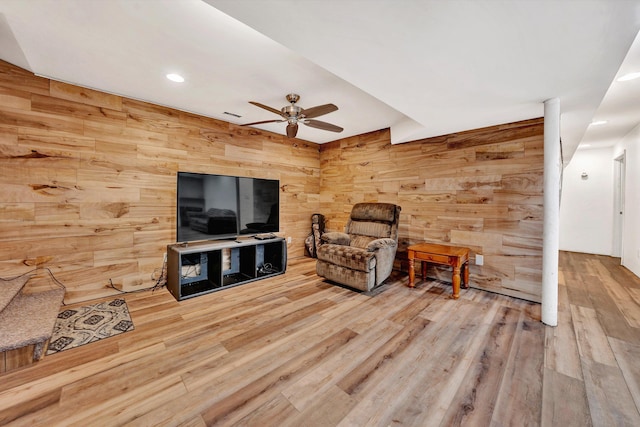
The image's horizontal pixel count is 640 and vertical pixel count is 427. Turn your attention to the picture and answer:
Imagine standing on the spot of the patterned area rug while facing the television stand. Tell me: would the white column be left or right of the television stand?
right

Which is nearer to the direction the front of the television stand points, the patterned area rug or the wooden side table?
the wooden side table

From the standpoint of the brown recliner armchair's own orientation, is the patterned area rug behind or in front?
in front

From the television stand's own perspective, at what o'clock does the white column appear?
The white column is roughly at 12 o'clock from the television stand.

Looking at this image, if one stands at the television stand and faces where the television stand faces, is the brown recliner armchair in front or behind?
in front

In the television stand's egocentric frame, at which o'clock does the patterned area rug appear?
The patterned area rug is roughly at 3 o'clock from the television stand.

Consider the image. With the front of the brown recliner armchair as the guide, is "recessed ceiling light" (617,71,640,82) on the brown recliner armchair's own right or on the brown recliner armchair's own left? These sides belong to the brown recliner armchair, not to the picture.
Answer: on the brown recliner armchair's own left

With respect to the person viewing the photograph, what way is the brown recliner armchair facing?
facing the viewer and to the left of the viewer

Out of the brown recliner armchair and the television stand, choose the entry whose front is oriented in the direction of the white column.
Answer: the television stand

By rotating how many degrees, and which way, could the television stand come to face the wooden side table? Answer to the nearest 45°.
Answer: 0° — it already faces it

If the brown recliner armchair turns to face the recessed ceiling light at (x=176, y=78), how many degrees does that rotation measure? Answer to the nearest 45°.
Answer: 0° — it already faces it

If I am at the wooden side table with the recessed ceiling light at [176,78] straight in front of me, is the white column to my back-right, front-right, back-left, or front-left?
back-left

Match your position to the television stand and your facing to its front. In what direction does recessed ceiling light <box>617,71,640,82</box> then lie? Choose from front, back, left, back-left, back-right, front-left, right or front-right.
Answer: front

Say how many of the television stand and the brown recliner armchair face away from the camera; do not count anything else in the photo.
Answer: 0
